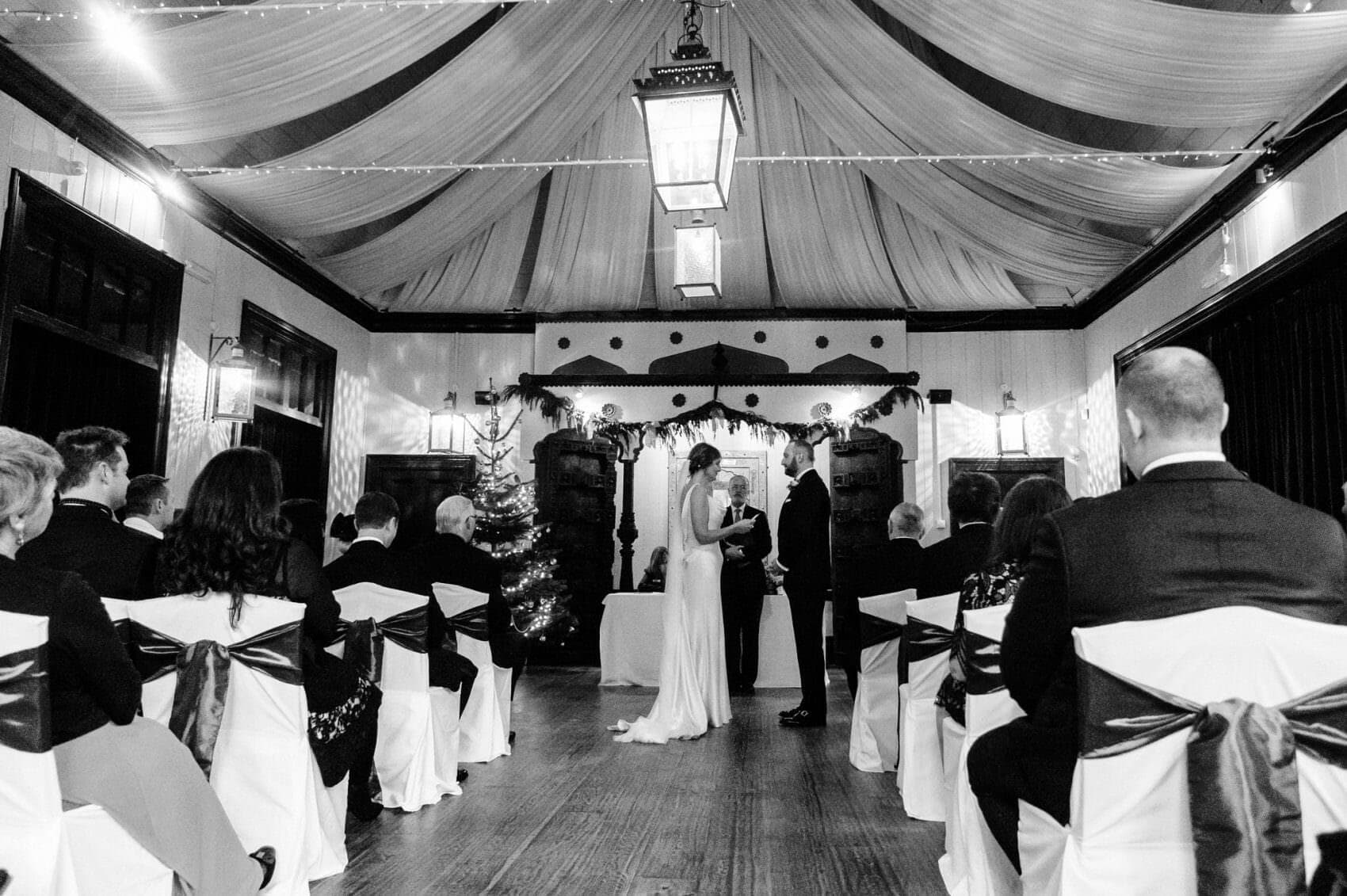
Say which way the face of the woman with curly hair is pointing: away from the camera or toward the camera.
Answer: away from the camera

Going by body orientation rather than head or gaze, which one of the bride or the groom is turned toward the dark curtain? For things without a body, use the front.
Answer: the bride

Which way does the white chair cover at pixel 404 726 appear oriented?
away from the camera

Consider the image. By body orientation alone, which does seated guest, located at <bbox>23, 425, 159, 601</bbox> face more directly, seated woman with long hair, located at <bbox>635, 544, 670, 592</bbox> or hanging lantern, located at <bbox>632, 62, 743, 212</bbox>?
the seated woman with long hair

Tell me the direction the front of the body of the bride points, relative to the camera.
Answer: to the viewer's right

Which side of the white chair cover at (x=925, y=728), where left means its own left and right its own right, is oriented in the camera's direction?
back

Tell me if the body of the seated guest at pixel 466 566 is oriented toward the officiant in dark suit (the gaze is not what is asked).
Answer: yes

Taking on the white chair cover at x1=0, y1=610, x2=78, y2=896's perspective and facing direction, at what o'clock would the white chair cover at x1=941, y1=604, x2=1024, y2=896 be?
the white chair cover at x1=941, y1=604, x2=1024, y2=896 is roughly at 2 o'clock from the white chair cover at x1=0, y1=610, x2=78, y2=896.

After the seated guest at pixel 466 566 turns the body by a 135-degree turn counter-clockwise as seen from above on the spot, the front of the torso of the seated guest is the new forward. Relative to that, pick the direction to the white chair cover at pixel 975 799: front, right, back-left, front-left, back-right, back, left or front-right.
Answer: back-left

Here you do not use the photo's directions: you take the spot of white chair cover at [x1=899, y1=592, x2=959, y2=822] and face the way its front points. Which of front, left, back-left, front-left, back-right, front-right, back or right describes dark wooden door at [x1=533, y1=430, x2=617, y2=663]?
front-left

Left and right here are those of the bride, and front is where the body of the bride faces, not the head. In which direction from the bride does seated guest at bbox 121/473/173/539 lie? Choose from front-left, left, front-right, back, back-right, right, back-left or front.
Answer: back-right

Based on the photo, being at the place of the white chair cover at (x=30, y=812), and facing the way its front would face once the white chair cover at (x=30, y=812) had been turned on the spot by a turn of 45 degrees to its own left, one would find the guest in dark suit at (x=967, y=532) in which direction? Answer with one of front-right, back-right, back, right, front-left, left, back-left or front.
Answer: right

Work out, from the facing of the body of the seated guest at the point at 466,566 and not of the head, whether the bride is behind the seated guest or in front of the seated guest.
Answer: in front

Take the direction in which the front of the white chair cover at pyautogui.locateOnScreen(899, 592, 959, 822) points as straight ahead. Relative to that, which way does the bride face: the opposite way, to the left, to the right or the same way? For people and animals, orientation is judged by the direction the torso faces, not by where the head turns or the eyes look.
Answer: to the right

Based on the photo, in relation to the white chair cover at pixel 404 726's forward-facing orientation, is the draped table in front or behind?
in front
